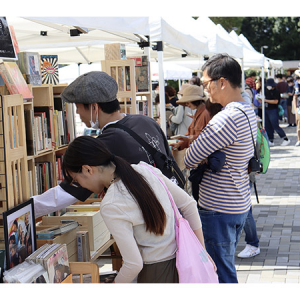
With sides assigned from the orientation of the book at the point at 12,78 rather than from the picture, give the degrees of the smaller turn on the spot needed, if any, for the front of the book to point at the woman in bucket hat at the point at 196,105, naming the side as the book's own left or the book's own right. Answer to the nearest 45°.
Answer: approximately 90° to the book's own left

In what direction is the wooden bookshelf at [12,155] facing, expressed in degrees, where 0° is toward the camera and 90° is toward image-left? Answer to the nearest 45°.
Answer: approximately 315°

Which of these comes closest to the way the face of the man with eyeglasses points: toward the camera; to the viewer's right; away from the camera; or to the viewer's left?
to the viewer's left

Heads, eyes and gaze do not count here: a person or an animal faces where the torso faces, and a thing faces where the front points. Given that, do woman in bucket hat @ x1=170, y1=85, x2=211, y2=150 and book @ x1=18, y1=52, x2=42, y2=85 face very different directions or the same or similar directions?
very different directions

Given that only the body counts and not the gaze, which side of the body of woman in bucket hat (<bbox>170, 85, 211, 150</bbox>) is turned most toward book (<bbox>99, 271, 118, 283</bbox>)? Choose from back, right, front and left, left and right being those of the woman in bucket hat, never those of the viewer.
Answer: left

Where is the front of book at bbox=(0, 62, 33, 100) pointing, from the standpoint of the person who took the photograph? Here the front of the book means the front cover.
facing the viewer and to the right of the viewer

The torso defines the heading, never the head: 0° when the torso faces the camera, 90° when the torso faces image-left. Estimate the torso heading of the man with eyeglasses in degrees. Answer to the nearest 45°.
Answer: approximately 90°

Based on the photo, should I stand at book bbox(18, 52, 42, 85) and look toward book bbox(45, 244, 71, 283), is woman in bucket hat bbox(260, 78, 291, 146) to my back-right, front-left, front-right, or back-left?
back-left

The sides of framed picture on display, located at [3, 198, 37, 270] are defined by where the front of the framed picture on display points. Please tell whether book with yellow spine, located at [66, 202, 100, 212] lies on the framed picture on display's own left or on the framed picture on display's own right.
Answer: on the framed picture on display's own left

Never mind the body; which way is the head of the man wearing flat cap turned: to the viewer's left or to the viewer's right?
to the viewer's left

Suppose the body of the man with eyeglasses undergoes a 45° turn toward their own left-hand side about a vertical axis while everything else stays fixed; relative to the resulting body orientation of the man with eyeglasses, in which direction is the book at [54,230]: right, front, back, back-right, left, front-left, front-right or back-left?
front

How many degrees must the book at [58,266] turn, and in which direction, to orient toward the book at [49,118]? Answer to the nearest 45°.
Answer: approximately 135° to its left
